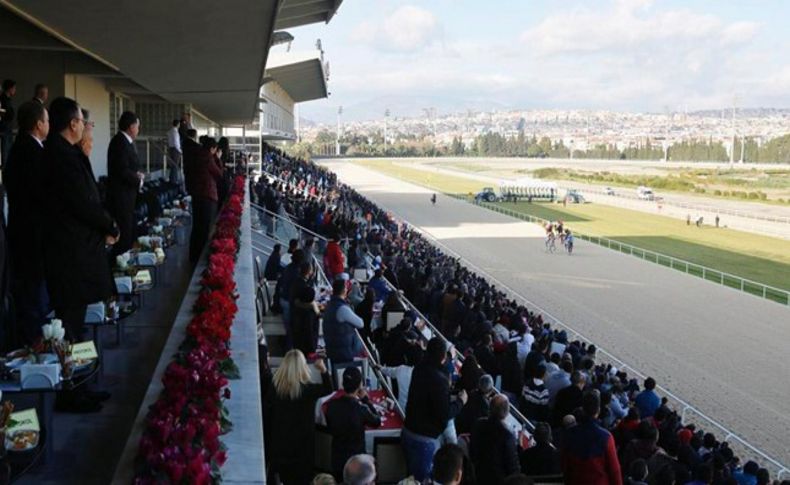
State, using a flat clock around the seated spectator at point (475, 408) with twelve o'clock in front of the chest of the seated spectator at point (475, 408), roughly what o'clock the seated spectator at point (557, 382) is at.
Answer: the seated spectator at point (557, 382) is roughly at 11 o'clock from the seated spectator at point (475, 408).

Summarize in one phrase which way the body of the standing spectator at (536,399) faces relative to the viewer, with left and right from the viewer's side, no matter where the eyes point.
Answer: facing away from the viewer and to the right of the viewer

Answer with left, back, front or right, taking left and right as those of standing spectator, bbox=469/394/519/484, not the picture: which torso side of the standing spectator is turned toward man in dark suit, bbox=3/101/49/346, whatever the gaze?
back

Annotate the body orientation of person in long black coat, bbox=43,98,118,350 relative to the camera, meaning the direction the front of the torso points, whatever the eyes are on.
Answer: to the viewer's right

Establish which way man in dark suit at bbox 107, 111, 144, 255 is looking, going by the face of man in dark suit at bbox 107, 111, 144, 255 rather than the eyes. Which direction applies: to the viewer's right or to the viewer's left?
to the viewer's right

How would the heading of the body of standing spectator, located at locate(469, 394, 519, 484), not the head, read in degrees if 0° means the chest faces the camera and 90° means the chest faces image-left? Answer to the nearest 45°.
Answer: approximately 225°

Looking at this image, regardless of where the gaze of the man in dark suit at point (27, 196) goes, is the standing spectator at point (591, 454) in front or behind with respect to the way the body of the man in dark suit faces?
in front

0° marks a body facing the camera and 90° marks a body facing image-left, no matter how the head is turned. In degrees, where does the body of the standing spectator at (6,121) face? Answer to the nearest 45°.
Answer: approximately 270°

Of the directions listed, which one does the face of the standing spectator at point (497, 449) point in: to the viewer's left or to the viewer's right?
to the viewer's right

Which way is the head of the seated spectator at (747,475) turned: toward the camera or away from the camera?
away from the camera

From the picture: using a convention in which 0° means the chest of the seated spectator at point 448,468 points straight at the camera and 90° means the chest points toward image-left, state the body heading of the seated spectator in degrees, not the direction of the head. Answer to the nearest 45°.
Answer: approximately 225°

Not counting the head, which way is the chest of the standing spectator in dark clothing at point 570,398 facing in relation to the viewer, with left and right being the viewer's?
facing away from the viewer and to the right of the viewer

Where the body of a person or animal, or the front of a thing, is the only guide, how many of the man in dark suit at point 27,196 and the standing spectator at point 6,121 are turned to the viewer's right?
2

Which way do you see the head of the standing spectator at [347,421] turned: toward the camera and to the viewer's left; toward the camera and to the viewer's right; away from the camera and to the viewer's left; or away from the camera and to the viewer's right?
away from the camera and to the viewer's right

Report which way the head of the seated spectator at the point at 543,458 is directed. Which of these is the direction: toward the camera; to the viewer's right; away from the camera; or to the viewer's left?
away from the camera

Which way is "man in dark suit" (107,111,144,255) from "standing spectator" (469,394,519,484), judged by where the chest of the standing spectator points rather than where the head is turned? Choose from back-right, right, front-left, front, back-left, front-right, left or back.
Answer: back-left

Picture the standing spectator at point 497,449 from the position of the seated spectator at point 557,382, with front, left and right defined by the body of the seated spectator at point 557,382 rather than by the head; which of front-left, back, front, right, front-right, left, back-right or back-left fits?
back-right

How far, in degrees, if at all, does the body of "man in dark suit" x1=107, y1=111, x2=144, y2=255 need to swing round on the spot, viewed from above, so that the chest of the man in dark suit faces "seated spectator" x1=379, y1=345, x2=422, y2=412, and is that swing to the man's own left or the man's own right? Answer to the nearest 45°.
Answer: approximately 45° to the man's own left

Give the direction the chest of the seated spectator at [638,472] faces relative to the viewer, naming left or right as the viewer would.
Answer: facing away from the viewer and to the right of the viewer
